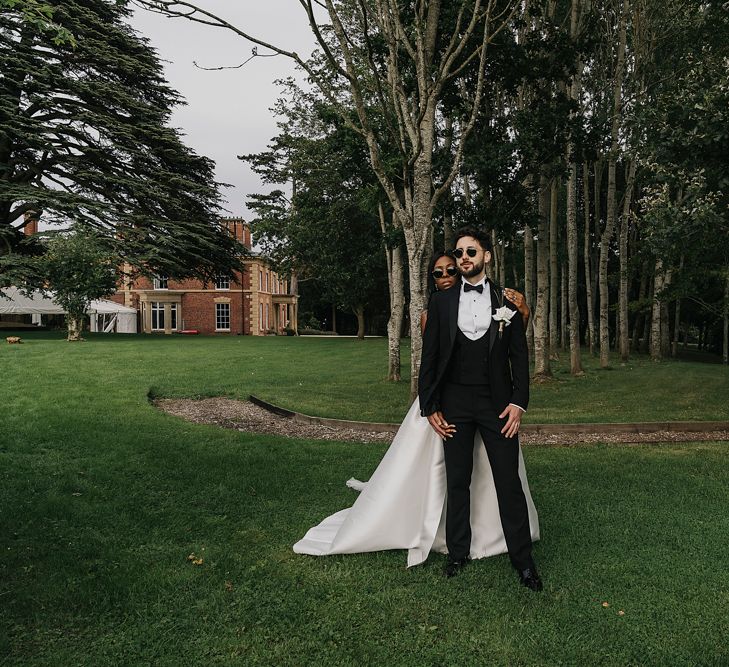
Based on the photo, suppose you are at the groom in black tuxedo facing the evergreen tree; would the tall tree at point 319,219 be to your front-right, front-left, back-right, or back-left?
front-right

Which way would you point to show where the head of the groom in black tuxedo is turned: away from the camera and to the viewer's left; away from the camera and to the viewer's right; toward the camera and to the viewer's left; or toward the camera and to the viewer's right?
toward the camera and to the viewer's left

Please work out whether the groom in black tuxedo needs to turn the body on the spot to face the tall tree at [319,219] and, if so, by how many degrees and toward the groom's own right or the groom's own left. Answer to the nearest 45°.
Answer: approximately 180°

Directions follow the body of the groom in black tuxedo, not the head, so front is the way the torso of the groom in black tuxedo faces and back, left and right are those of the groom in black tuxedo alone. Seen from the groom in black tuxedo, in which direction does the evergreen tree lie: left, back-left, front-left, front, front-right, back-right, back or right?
back-right

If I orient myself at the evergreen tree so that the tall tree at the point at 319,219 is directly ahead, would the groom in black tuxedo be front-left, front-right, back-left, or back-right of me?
front-right

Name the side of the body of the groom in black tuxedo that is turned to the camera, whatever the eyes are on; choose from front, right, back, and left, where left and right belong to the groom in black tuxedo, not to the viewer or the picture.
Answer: front
